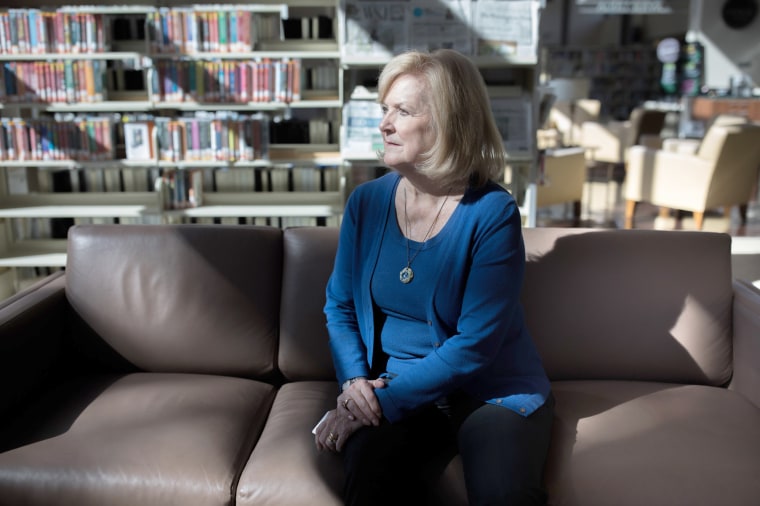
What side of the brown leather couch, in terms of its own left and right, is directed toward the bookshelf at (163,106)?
back

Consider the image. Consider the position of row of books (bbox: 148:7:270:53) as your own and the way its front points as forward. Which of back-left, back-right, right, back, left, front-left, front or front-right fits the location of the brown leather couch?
front

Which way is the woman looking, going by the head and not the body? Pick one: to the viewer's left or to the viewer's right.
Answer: to the viewer's left

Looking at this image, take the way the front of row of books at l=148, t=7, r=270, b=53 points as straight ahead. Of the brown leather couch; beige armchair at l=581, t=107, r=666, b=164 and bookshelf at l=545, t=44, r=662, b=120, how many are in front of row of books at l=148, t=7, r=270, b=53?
1

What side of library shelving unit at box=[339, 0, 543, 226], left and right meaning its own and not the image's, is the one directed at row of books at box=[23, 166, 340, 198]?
right

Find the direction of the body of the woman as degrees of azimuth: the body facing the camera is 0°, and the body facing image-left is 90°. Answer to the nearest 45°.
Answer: approximately 45°

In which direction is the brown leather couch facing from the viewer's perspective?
toward the camera

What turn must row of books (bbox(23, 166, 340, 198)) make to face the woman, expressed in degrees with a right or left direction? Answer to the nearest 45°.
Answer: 0° — it already faces them

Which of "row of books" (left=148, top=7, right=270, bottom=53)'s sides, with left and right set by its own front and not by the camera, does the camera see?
front

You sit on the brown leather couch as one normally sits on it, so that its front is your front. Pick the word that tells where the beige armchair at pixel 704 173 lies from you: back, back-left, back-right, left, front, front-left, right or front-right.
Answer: back-left

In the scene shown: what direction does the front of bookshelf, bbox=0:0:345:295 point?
toward the camera
